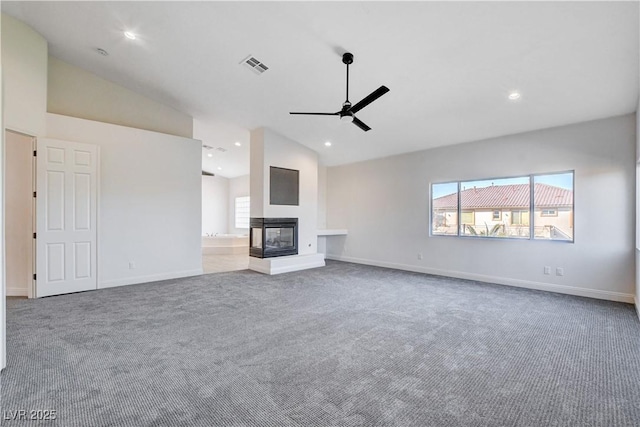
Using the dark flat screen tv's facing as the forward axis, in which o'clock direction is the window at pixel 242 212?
The window is roughly at 7 o'clock from the dark flat screen tv.

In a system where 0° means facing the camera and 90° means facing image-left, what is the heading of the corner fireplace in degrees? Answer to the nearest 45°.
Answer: approximately 315°

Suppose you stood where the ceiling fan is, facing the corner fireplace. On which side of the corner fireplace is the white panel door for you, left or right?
left

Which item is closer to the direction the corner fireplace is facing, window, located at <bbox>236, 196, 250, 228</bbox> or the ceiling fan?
the ceiling fan

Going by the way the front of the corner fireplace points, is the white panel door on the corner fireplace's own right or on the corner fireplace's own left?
on the corner fireplace's own right

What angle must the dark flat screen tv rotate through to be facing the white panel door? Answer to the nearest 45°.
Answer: approximately 90° to its right
